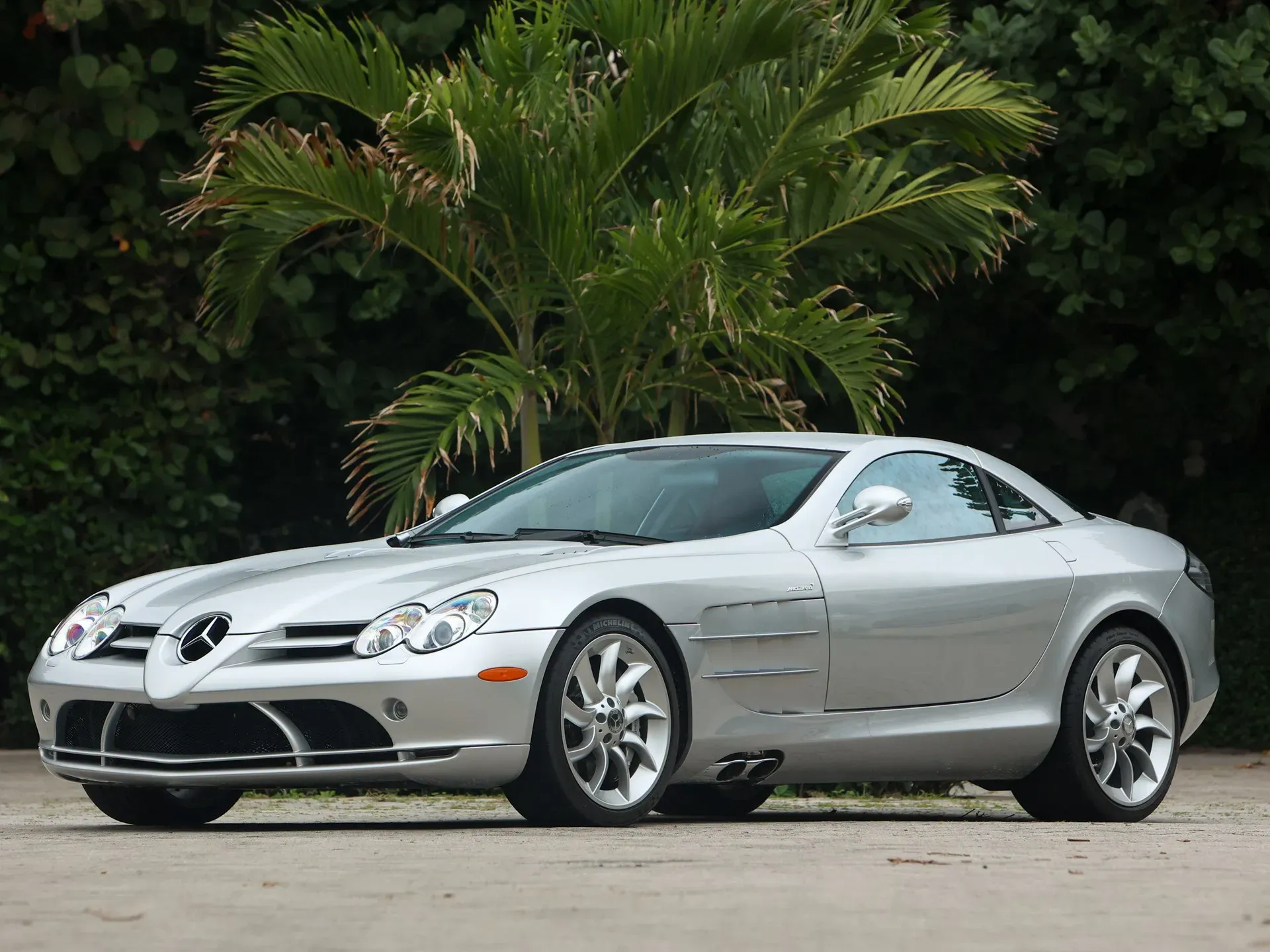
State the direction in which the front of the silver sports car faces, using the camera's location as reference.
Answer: facing the viewer and to the left of the viewer

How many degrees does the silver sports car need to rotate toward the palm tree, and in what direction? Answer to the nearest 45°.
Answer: approximately 135° to its right
